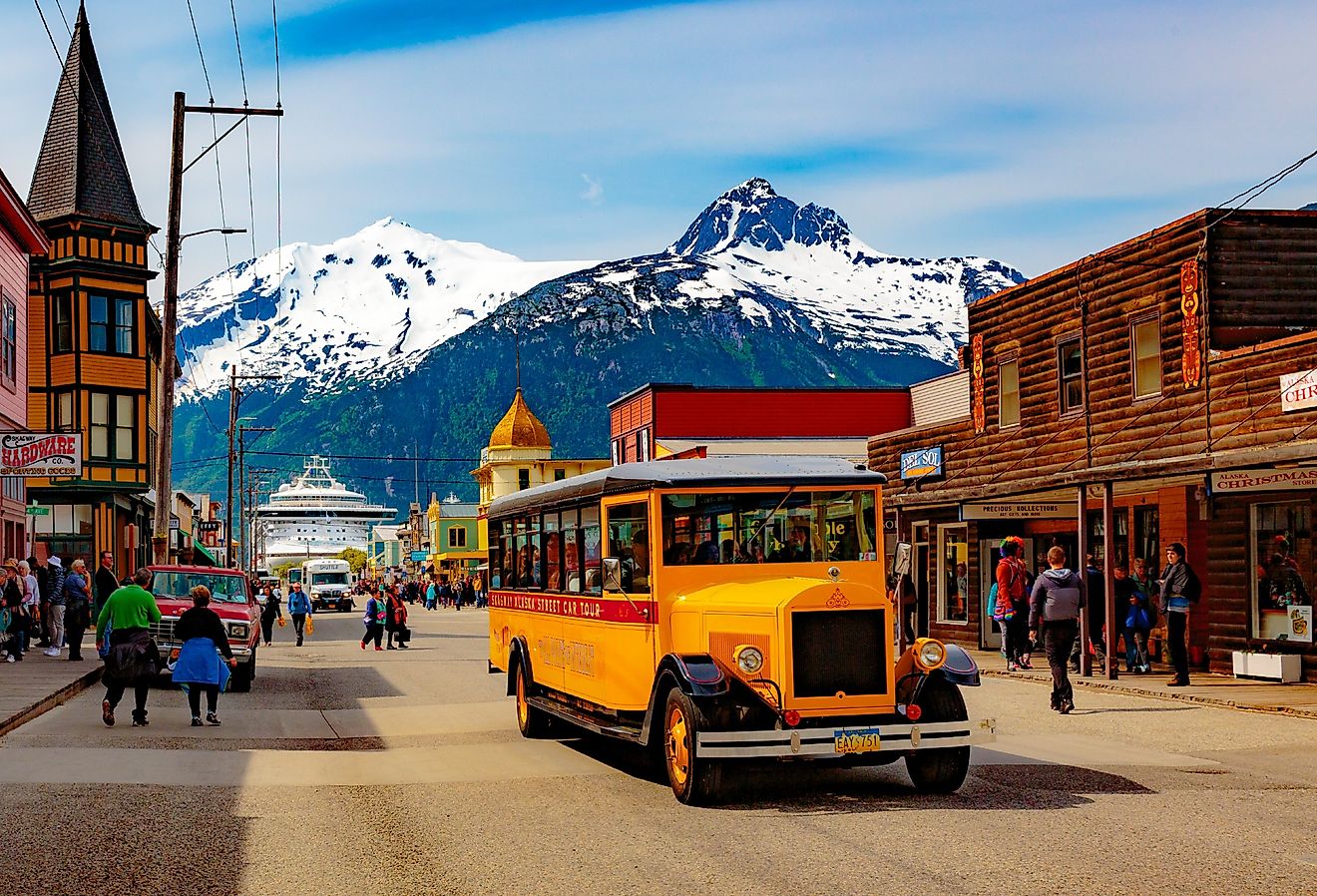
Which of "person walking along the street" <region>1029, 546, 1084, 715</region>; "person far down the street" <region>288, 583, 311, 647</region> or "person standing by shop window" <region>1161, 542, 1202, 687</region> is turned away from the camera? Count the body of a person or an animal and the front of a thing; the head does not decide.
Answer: "person walking along the street" <region>1029, 546, 1084, 715</region>

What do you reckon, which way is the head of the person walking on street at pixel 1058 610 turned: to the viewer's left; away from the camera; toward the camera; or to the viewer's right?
away from the camera

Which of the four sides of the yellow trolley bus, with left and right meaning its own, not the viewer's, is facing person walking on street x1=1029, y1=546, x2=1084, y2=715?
left

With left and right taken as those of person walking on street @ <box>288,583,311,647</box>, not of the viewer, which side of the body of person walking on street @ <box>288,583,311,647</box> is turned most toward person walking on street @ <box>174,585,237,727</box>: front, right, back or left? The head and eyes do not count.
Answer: front

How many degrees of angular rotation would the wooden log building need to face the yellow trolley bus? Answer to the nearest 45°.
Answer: approximately 45° to its left

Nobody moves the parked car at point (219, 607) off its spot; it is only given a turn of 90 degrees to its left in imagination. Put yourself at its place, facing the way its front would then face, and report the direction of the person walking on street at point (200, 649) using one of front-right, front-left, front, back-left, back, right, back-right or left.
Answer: right

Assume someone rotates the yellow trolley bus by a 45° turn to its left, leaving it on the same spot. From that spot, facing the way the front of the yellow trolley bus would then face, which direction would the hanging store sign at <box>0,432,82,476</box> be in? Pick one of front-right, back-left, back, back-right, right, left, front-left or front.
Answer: back-left

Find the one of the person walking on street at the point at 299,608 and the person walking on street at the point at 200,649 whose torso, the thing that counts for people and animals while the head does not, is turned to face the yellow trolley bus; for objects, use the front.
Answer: the person walking on street at the point at 299,608

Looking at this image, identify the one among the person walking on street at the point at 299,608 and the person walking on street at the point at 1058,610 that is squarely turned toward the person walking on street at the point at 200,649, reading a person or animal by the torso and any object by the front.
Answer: the person walking on street at the point at 299,608

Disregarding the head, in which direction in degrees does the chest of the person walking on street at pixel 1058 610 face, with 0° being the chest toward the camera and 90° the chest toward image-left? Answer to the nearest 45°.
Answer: approximately 180°

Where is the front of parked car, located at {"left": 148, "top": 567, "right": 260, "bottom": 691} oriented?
toward the camera

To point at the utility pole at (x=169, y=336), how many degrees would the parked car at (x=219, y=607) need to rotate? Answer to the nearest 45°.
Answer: approximately 180°

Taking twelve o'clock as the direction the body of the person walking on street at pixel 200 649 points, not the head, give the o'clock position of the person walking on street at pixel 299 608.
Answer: the person walking on street at pixel 299 608 is roughly at 12 o'clock from the person walking on street at pixel 200 649.
